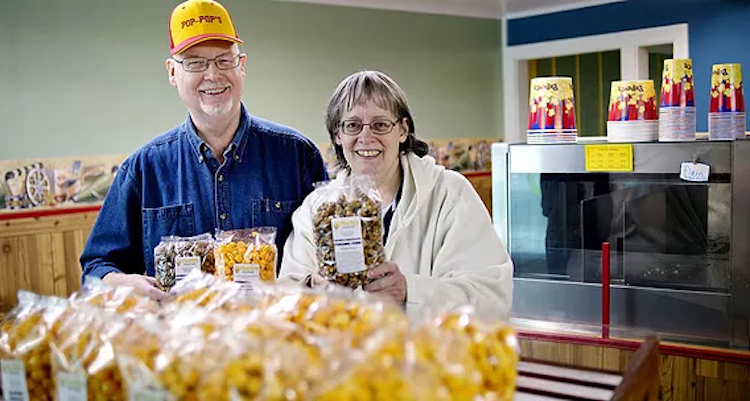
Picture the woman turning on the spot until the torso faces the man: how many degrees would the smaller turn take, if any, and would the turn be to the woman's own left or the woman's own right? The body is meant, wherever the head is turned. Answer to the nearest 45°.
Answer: approximately 45° to the woman's own right

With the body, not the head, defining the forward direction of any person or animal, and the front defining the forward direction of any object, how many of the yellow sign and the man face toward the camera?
2

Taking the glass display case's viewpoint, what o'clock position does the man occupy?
The man is roughly at 2 o'clock from the glass display case.

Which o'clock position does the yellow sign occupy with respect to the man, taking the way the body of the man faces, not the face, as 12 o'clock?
The yellow sign is roughly at 9 o'clock from the man.

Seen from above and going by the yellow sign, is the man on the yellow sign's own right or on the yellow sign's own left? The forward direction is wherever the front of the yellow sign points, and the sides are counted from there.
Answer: on the yellow sign's own right

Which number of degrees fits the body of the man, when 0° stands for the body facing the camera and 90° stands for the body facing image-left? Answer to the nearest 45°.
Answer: approximately 0°

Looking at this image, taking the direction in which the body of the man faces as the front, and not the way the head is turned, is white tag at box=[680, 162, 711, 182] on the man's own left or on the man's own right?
on the man's own left

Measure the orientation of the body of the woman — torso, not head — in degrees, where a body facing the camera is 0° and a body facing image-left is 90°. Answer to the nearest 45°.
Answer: approximately 45°
